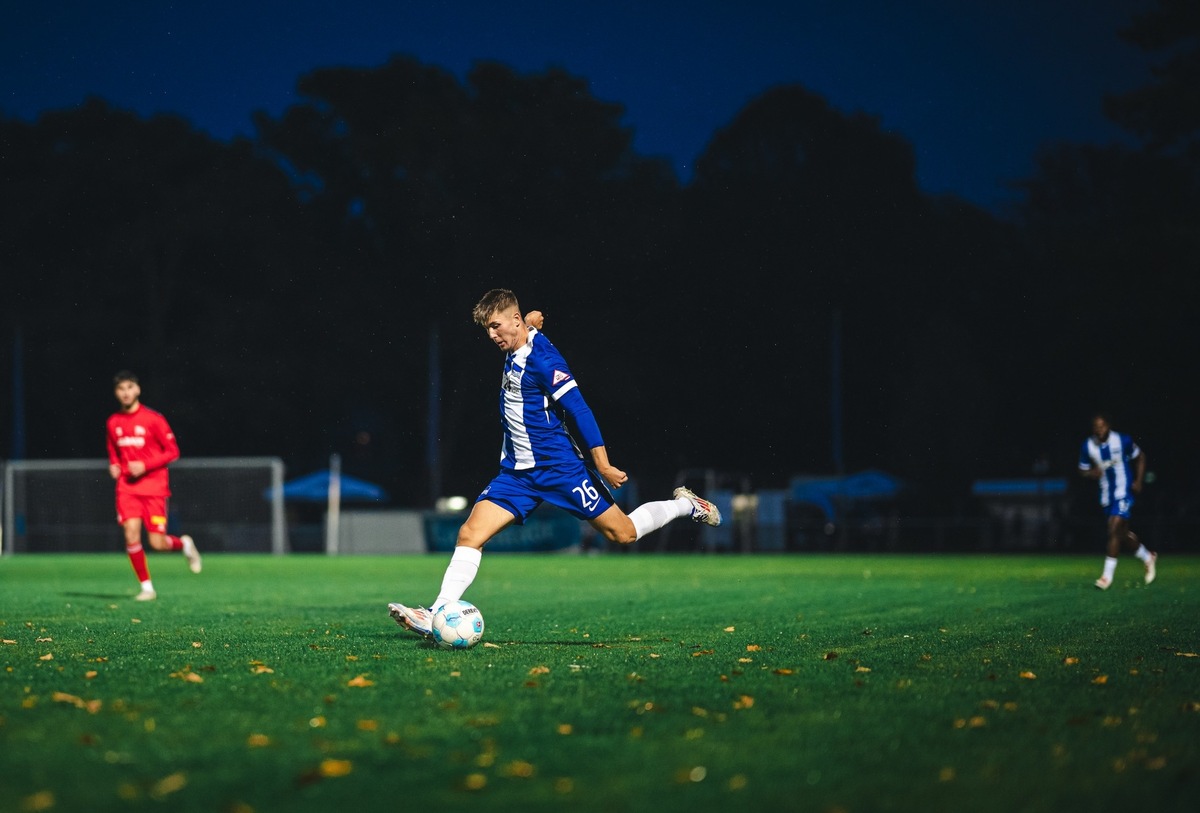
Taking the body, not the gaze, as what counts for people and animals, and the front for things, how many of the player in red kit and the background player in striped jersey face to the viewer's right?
0

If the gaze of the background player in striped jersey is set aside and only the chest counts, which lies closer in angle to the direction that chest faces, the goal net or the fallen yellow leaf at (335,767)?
the fallen yellow leaf

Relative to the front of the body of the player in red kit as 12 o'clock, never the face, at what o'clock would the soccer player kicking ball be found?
The soccer player kicking ball is roughly at 10 o'clock from the player in red kit.

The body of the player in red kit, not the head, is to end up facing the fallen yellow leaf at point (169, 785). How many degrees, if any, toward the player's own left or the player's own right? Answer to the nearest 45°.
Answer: approximately 45° to the player's own left

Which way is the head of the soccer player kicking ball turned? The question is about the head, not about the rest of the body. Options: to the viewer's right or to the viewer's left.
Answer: to the viewer's left

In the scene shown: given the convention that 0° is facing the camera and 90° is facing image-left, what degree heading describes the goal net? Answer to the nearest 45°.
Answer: approximately 0°

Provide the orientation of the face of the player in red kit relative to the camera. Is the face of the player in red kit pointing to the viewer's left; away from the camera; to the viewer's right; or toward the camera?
toward the camera

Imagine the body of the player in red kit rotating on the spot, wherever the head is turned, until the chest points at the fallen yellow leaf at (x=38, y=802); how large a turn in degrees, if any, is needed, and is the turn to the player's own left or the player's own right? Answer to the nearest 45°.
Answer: approximately 45° to the player's own left

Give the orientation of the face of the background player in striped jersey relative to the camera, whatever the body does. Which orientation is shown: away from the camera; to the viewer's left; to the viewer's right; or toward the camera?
toward the camera

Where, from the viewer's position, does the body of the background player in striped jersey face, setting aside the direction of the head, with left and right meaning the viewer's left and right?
facing the viewer and to the left of the viewer

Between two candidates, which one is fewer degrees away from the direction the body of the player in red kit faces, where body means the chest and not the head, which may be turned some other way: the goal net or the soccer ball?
the soccer ball

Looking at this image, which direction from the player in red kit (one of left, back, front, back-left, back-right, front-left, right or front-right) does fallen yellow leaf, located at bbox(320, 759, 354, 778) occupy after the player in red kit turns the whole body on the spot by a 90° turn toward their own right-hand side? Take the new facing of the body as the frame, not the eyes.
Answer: back-left

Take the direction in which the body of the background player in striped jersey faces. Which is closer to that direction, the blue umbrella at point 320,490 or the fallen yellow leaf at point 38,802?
the fallen yellow leaf

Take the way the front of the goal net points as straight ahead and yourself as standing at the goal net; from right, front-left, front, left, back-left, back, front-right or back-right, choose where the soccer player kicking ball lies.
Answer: front

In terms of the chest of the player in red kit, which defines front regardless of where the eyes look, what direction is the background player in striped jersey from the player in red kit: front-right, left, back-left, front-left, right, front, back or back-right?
back-left

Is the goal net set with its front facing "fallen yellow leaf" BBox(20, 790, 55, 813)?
yes

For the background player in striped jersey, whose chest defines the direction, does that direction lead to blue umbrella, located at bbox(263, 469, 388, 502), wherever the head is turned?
no
